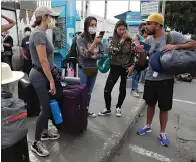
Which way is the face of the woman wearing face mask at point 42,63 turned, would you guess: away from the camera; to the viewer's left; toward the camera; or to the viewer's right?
to the viewer's right

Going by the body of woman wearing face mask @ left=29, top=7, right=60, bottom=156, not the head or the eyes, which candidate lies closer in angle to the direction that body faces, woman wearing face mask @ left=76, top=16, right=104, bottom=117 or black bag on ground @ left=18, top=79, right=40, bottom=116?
the woman wearing face mask

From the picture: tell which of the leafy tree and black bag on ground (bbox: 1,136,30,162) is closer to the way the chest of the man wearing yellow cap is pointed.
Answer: the black bag on ground

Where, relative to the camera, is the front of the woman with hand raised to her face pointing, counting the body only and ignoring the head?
toward the camera

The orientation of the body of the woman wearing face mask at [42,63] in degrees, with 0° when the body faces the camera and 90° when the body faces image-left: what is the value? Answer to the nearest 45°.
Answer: approximately 270°

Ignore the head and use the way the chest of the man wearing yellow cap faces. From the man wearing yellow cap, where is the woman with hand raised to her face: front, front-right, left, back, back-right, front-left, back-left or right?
right

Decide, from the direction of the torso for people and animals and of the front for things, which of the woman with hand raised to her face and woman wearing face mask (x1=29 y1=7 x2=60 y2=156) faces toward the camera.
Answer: the woman with hand raised to her face

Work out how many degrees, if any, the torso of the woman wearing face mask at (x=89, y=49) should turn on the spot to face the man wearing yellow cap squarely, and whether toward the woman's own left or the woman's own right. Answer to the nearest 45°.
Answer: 0° — they already face them

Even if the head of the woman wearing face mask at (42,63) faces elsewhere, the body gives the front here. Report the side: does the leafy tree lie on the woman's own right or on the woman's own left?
on the woman's own left

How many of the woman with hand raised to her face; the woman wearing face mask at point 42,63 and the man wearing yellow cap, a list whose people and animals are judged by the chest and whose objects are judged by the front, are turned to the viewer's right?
1

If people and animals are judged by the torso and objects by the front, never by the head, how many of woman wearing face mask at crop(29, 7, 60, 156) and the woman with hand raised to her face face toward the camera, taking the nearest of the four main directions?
1

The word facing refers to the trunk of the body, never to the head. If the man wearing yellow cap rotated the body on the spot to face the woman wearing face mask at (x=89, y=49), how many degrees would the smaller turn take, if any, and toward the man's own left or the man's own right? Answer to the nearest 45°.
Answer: approximately 45° to the man's own right

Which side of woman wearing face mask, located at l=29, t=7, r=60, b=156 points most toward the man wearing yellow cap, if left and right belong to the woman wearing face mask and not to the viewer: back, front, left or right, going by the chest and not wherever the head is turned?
front

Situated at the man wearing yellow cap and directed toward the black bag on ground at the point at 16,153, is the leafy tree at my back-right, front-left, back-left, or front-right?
back-right
